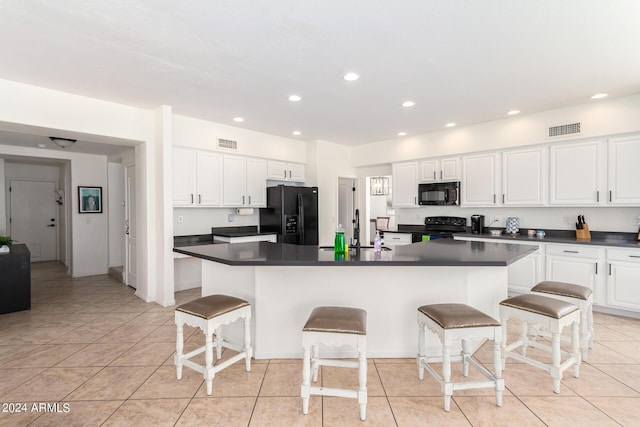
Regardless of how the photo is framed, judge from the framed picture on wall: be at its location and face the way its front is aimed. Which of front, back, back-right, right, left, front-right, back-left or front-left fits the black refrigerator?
front-left

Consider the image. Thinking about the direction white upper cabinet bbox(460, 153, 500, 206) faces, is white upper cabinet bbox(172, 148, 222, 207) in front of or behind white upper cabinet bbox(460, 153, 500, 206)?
in front

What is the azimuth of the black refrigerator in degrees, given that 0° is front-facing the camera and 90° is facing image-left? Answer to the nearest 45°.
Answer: approximately 315°

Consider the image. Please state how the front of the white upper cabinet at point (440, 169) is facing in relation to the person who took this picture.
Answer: facing the viewer and to the left of the viewer

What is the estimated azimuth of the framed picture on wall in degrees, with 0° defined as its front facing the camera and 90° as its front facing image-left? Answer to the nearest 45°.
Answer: approximately 0°

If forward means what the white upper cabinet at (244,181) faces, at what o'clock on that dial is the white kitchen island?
The white kitchen island is roughly at 1 o'clock from the white upper cabinet.

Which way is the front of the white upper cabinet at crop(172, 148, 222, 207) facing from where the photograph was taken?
facing the viewer and to the right of the viewer

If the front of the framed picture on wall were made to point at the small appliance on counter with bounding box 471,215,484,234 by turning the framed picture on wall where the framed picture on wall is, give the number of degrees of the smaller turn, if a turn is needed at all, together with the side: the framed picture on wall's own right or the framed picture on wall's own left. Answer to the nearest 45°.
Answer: approximately 45° to the framed picture on wall's own left

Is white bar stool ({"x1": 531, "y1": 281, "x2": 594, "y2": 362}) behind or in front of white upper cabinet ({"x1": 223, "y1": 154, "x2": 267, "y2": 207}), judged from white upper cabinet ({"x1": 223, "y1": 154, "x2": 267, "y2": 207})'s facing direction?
in front

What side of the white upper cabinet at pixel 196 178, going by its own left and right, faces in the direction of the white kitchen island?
front

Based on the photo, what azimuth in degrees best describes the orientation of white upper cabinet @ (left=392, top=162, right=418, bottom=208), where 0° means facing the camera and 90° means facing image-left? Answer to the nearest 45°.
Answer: approximately 45°
